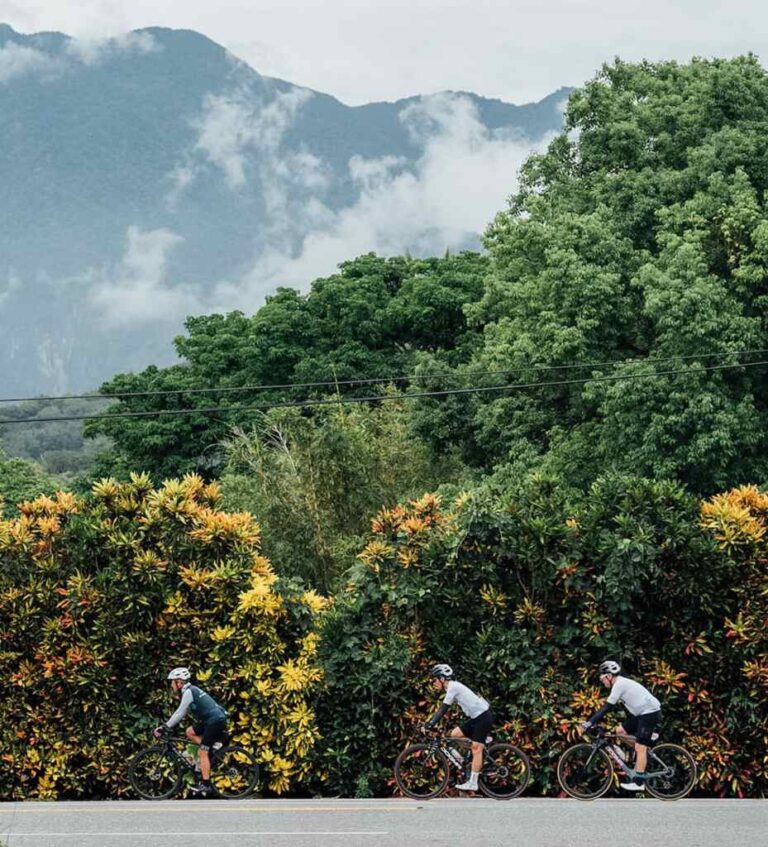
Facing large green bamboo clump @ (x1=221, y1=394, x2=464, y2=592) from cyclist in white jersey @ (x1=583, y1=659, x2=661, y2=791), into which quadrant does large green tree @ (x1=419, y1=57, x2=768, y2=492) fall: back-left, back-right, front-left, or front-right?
front-right

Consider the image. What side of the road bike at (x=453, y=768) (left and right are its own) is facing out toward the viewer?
left

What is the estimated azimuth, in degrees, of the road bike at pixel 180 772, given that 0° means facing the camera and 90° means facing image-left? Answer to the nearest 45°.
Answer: approximately 90°

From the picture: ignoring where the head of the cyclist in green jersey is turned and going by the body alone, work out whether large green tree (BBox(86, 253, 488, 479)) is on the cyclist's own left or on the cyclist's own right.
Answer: on the cyclist's own right

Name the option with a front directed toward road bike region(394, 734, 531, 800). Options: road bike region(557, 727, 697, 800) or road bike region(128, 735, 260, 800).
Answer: road bike region(557, 727, 697, 800)

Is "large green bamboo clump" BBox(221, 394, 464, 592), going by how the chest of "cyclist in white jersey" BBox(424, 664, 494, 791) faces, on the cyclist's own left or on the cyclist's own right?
on the cyclist's own right

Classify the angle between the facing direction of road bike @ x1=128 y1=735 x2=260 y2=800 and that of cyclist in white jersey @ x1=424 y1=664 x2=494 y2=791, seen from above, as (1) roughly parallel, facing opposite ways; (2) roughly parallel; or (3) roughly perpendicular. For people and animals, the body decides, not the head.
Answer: roughly parallel

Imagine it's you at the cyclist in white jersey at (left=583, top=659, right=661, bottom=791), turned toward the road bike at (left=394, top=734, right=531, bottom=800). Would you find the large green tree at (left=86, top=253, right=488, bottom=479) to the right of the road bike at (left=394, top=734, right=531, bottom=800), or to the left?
right

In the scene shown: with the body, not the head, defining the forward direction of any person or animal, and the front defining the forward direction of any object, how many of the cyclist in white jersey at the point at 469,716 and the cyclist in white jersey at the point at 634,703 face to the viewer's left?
2

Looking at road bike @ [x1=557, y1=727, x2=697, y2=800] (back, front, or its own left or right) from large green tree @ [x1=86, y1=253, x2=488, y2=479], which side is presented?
right

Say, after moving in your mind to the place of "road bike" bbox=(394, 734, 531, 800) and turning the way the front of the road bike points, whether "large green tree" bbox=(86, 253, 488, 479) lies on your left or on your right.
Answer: on your right

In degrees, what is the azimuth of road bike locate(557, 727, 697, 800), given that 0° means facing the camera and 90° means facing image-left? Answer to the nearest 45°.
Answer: approximately 90°

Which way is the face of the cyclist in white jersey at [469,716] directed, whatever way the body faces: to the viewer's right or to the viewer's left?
to the viewer's left

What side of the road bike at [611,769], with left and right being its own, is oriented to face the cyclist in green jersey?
front

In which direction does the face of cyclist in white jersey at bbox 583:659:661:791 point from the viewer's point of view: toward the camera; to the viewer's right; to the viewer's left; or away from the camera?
to the viewer's left
